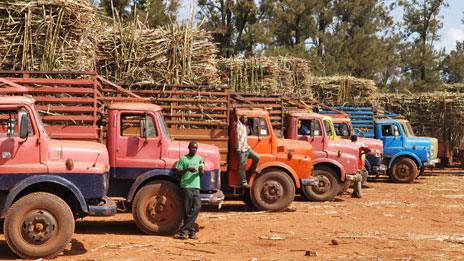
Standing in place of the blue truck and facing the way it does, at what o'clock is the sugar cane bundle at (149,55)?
The sugar cane bundle is roughly at 4 o'clock from the blue truck.

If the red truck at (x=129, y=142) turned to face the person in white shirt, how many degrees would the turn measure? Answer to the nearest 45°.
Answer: approximately 45° to its left

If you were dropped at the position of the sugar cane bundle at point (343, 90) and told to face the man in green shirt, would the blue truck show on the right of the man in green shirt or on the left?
left

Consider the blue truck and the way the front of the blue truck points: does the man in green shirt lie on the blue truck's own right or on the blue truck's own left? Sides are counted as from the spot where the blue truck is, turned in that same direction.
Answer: on the blue truck's own right

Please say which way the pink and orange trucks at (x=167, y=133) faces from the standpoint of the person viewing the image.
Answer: facing to the right of the viewer

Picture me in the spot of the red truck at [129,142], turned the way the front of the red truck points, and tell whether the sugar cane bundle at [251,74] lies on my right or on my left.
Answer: on my left
